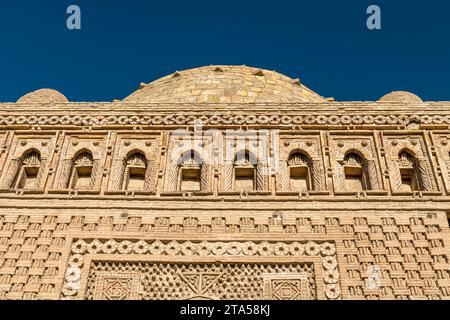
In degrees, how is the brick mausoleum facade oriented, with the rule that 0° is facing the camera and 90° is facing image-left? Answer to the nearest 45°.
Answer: approximately 0°
